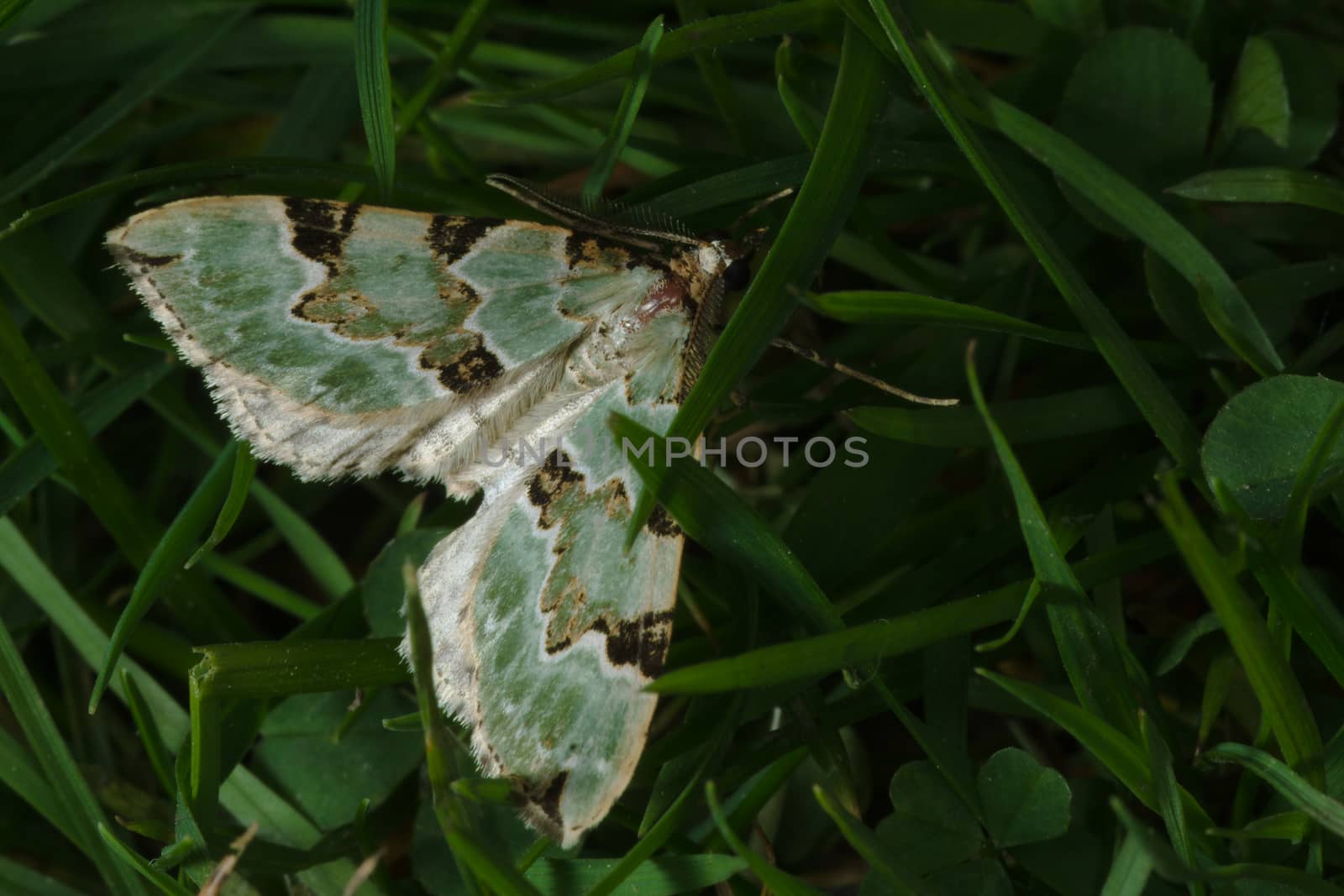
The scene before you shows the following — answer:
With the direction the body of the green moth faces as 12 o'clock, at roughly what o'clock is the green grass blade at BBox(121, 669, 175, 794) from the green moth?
The green grass blade is roughly at 7 o'clock from the green moth.

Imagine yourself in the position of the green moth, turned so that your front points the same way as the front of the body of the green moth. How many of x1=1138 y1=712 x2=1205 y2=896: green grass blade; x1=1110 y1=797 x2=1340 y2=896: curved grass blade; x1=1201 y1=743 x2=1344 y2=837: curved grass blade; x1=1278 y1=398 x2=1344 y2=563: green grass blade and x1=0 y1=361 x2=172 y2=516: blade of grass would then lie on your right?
4

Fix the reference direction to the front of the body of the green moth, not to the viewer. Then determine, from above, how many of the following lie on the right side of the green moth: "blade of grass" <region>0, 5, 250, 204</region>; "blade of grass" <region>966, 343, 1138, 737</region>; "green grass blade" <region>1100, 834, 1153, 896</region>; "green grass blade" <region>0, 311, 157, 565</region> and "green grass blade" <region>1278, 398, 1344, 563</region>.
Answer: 3

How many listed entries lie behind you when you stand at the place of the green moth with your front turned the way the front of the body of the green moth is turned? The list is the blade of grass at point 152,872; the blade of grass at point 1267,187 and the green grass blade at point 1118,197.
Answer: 1

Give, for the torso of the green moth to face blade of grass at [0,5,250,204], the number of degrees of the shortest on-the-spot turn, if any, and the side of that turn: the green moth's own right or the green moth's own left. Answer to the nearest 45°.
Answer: approximately 90° to the green moth's own left

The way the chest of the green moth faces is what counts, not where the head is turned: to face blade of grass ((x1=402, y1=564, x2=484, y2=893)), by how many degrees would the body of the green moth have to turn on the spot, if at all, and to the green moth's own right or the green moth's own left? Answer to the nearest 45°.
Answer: approximately 135° to the green moth's own right

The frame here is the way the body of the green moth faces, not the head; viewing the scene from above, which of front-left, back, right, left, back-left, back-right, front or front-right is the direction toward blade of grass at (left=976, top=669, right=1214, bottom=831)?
right

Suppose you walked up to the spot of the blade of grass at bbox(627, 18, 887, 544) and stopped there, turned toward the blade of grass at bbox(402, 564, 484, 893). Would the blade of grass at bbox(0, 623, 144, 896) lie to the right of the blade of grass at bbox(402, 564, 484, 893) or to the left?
right

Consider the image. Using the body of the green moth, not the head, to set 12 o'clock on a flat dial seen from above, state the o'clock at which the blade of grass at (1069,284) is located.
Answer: The blade of grass is roughly at 2 o'clock from the green moth.

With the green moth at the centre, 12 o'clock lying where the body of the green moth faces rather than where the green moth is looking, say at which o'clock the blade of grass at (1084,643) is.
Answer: The blade of grass is roughly at 3 o'clock from the green moth.

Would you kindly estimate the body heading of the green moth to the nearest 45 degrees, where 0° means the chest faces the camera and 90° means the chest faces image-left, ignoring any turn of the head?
approximately 225°
